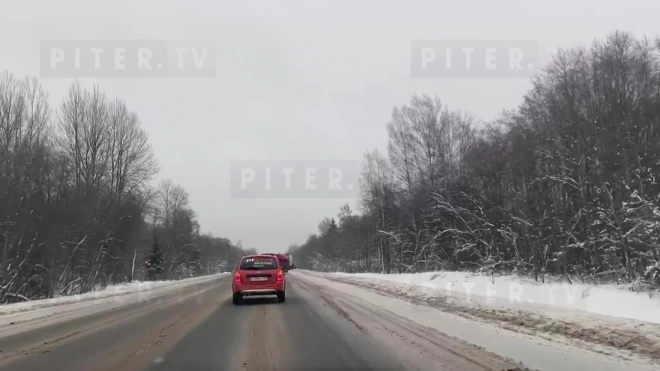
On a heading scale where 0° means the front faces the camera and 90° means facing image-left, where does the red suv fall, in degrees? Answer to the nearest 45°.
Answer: approximately 180°
